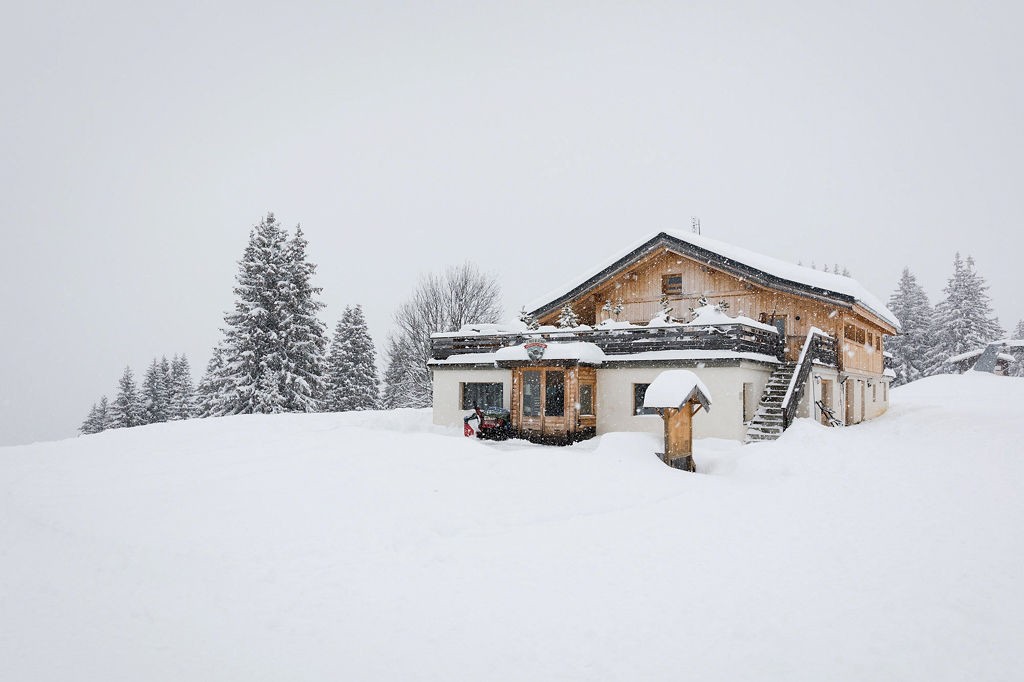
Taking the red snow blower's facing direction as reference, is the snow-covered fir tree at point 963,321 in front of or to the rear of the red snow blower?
to the rear

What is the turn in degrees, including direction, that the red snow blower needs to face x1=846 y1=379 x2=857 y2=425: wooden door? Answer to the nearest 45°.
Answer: approximately 180°

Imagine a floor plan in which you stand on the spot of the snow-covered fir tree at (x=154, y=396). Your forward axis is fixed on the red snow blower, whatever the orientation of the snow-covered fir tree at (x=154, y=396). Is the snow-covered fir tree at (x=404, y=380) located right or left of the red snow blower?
left

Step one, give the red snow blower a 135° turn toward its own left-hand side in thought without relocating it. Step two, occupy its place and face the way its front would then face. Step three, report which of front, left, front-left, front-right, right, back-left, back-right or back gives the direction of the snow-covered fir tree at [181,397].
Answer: back

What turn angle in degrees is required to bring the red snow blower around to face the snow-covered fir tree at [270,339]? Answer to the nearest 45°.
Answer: approximately 45° to its right

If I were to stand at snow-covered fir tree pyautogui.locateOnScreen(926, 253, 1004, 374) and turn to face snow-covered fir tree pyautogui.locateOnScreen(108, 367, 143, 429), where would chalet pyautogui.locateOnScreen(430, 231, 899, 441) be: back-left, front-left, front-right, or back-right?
front-left

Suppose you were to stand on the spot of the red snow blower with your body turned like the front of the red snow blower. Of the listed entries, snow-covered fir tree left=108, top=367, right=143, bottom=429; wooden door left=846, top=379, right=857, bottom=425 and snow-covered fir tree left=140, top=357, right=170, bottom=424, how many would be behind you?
1

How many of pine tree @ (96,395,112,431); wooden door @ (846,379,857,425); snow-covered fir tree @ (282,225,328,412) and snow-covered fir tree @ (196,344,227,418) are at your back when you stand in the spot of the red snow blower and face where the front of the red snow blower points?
1

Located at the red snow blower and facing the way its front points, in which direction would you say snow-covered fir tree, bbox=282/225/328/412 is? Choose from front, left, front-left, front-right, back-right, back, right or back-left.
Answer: front-right

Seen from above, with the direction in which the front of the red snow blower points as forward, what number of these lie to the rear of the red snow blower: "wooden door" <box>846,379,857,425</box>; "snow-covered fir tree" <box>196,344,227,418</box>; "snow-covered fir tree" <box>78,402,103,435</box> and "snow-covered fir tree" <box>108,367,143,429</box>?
1

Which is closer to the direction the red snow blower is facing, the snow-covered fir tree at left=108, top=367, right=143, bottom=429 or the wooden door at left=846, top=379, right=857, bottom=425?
the snow-covered fir tree

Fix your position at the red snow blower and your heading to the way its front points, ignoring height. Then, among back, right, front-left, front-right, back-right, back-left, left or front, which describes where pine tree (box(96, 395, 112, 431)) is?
front-right

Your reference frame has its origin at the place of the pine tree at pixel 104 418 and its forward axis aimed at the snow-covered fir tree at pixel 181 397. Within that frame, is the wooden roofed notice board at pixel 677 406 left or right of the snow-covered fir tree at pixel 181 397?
right

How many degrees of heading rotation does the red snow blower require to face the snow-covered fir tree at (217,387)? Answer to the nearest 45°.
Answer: approximately 45° to its right

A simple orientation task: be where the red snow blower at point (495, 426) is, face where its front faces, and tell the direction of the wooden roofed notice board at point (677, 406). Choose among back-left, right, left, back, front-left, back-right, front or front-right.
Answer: back-left

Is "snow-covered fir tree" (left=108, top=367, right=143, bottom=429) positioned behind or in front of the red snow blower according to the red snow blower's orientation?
in front

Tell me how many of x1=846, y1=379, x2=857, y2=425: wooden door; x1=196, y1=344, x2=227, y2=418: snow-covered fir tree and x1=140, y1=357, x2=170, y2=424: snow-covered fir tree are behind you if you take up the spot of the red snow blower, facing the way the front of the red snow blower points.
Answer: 1

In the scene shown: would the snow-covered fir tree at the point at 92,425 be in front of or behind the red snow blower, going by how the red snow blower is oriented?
in front

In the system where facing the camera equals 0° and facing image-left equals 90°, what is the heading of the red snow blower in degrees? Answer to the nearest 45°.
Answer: approximately 90°
